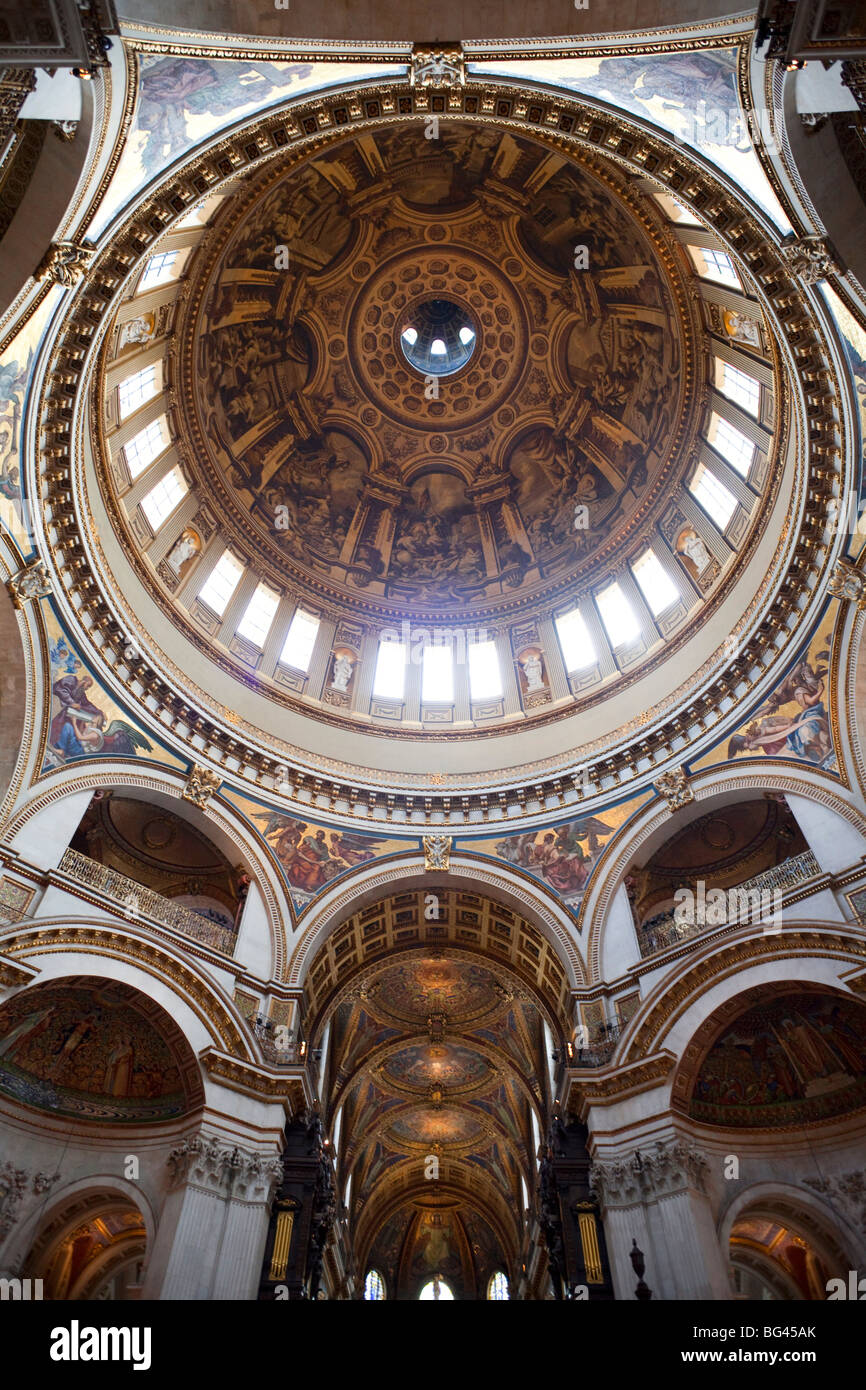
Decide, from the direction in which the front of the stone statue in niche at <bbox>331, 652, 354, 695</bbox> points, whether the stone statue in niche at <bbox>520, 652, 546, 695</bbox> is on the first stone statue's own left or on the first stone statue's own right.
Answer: on the first stone statue's own left

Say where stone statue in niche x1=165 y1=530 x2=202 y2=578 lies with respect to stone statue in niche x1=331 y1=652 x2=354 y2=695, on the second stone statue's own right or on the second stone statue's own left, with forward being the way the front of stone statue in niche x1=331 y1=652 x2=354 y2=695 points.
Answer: on the second stone statue's own right

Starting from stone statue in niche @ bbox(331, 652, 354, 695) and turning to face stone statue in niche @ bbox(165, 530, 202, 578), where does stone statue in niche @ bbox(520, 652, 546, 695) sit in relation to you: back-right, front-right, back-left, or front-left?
back-left

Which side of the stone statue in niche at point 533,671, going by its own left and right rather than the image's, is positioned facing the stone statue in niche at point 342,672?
right

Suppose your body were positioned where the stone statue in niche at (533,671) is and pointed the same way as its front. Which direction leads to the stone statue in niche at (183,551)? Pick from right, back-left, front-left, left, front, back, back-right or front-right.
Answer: front-right

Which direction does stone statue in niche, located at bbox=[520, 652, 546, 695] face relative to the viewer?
toward the camera

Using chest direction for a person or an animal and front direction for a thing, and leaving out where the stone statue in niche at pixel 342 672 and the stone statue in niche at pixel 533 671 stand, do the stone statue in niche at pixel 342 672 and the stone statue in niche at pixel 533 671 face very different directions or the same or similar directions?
same or similar directions

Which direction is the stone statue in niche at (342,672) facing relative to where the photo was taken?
toward the camera

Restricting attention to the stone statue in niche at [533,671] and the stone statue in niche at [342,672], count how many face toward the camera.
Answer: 2

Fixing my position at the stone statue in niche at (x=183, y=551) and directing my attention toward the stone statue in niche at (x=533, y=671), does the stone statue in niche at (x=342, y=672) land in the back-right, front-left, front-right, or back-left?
front-left
